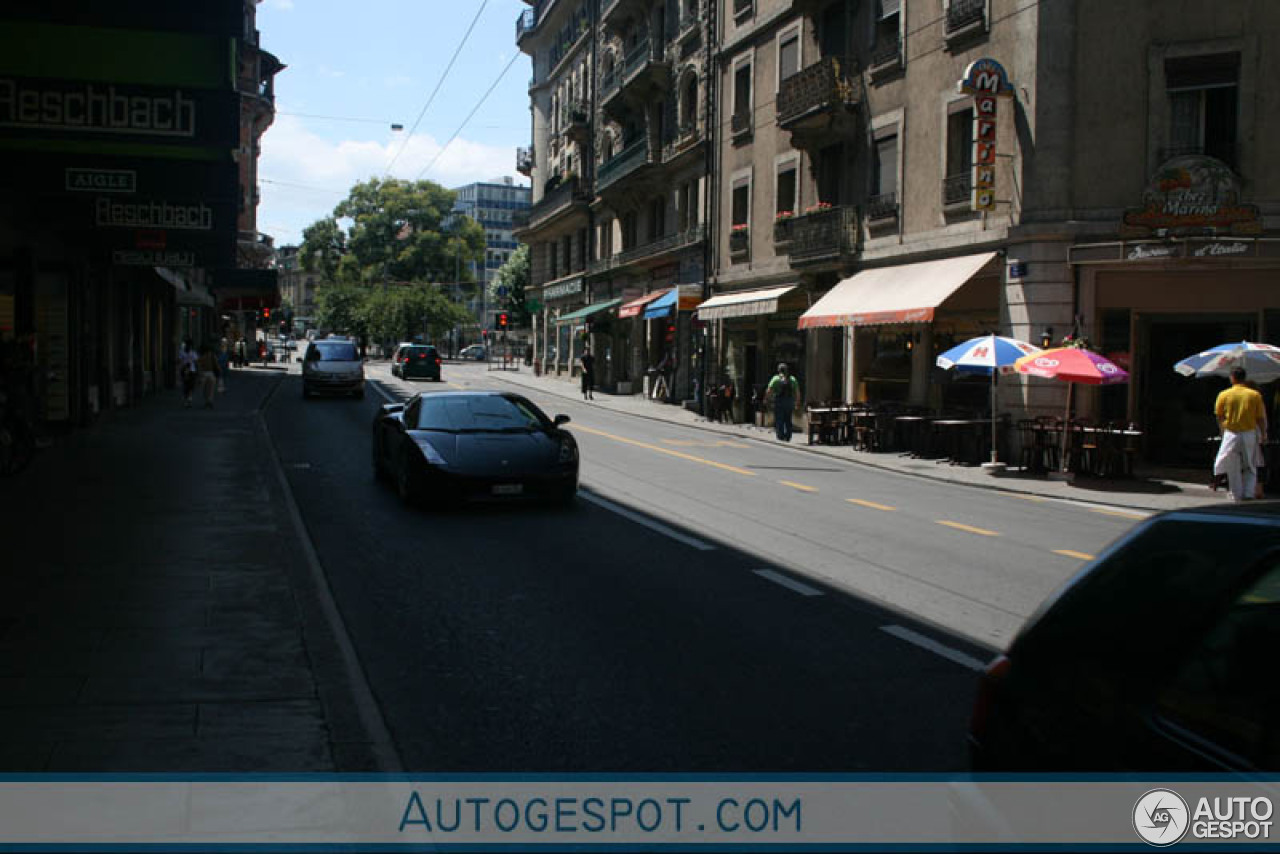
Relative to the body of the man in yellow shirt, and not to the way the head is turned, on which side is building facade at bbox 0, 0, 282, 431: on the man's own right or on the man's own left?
on the man's own left

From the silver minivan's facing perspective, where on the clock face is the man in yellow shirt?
The man in yellow shirt is roughly at 11 o'clock from the silver minivan.

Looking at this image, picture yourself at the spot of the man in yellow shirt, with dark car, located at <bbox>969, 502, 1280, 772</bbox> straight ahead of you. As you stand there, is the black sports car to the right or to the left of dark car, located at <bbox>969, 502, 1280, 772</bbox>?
right
